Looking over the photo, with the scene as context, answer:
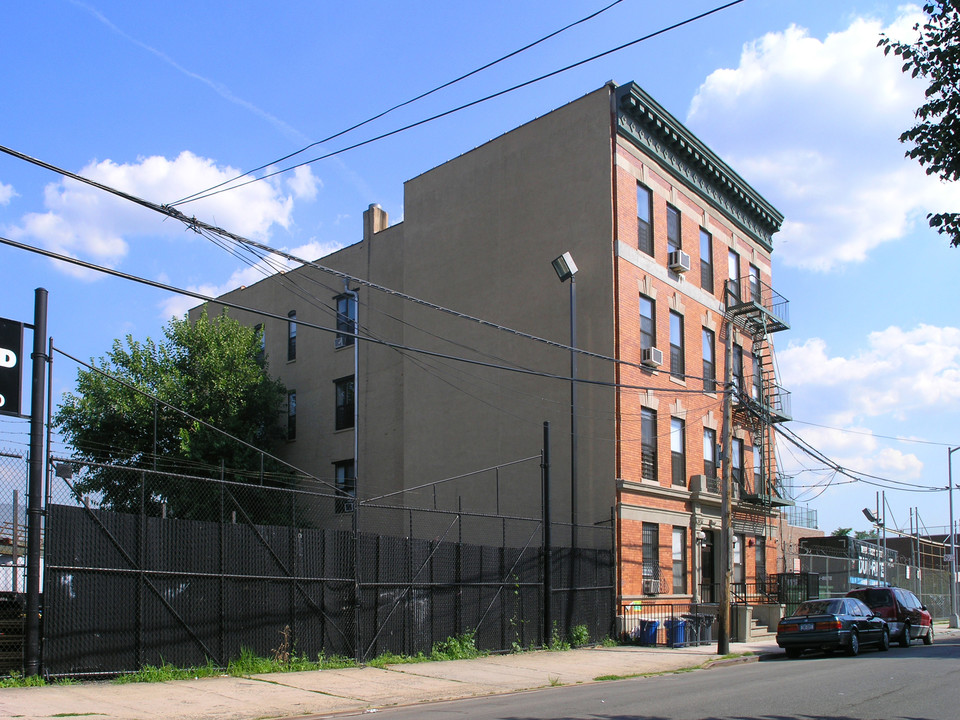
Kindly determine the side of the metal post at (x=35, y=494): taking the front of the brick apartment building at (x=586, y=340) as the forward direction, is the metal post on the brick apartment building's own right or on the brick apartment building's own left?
on the brick apartment building's own right

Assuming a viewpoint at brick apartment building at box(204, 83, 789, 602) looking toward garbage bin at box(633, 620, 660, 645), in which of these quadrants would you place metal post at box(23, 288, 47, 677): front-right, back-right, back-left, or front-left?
front-right

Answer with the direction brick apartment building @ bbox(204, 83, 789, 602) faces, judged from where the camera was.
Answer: facing the viewer and to the right of the viewer

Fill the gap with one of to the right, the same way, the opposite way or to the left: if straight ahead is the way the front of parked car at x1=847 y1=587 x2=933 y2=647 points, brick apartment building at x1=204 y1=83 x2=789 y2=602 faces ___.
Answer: to the right

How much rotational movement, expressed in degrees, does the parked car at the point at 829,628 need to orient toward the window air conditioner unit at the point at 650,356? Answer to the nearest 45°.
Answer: approximately 90° to its left

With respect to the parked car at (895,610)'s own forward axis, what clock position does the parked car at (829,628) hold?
the parked car at (829,628) is roughly at 5 o'clock from the parked car at (895,610).

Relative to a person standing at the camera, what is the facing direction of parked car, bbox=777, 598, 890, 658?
facing away from the viewer and to the right of the viewer

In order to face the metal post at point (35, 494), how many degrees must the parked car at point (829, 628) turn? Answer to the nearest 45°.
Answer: approximately 180°

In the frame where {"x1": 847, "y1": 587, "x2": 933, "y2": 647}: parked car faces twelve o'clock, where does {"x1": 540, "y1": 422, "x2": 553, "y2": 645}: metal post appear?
The metal post is roughly at 6 o'clock from the parked car.

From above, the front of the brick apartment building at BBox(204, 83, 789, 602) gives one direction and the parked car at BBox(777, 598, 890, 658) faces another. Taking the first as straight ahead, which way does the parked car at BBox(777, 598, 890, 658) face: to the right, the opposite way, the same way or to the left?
to the left

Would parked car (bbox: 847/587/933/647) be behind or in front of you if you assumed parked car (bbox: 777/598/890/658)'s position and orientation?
in front

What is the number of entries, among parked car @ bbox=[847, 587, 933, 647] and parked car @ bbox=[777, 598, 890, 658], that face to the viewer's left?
0

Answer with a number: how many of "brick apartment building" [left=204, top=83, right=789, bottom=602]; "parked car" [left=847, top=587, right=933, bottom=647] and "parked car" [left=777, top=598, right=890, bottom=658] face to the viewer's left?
0

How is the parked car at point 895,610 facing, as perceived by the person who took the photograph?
facing away from the viewer and to the right of the viewer
